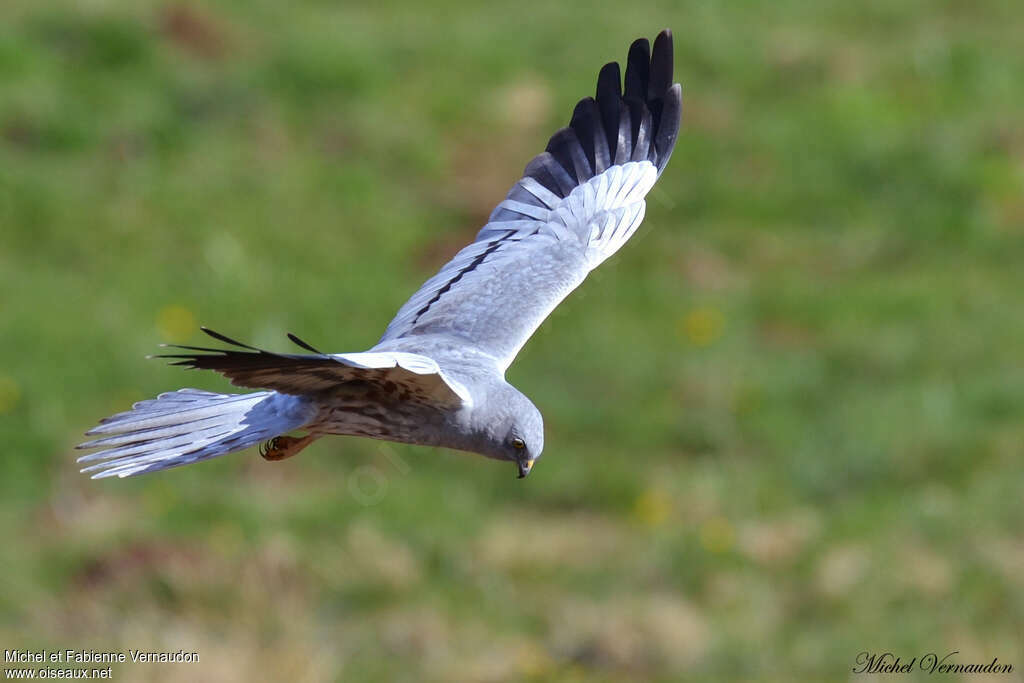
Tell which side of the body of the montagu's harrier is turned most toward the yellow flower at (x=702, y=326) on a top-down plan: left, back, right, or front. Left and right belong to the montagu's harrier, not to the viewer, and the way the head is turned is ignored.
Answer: left

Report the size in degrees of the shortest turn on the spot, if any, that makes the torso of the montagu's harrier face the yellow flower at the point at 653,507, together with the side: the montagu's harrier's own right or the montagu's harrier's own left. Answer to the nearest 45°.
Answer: approximately 90° to the montagu's harrier's own left

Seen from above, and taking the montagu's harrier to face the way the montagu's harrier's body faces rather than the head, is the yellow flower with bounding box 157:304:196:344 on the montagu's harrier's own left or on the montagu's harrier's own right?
on the montagu's harrier's own left

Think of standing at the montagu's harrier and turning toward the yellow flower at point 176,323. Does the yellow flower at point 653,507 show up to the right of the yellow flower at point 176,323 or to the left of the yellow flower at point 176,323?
right

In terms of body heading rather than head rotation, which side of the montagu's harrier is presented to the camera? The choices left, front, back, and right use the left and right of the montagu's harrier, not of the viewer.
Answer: right
